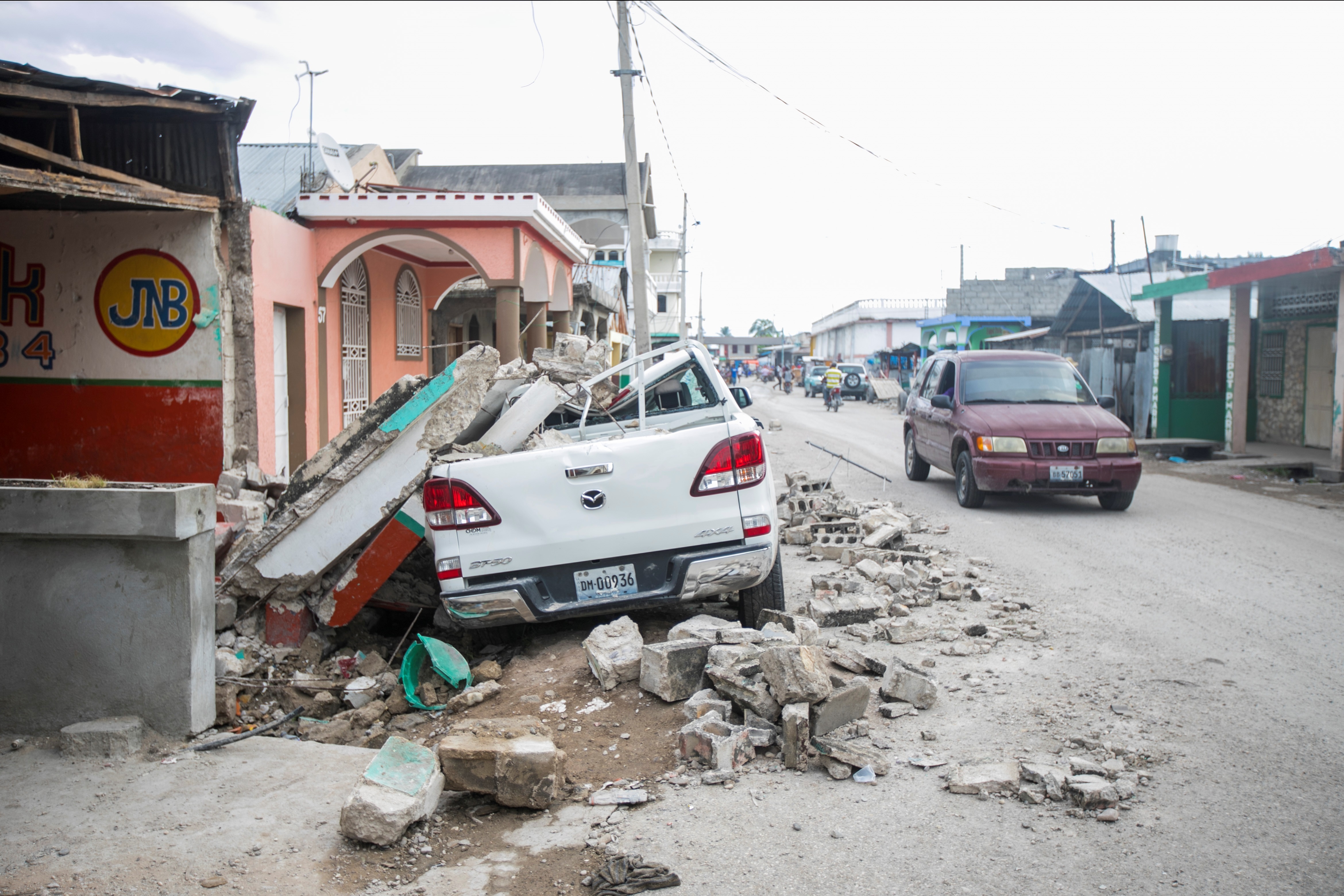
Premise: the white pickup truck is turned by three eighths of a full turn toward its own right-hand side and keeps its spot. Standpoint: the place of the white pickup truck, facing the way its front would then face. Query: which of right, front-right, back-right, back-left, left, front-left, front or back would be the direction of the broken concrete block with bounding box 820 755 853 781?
front

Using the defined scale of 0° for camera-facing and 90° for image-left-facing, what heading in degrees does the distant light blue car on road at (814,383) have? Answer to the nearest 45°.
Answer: approximately 0°

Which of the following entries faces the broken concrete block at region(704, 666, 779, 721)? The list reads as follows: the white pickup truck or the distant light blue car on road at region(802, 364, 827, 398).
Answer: the distant light blue car on road

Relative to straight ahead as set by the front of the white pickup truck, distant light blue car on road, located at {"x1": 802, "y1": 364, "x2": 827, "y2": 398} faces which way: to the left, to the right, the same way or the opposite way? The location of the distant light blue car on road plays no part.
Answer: the opposite way

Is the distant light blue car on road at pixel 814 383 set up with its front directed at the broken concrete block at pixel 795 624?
yes

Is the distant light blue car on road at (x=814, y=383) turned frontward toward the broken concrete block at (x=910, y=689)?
yes

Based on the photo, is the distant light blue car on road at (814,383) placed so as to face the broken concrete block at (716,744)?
yes

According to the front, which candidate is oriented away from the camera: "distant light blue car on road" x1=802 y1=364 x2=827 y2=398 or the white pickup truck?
the white pickup truck

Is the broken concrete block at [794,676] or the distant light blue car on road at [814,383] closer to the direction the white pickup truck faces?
the distant light blue car on road

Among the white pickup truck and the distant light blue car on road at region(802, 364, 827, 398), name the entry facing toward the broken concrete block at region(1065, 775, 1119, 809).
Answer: the distant light blue car on road

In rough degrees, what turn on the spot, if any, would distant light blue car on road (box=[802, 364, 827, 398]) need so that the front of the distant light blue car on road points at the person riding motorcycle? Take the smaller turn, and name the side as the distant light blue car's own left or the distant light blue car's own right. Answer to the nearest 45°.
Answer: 0° — it already faces them

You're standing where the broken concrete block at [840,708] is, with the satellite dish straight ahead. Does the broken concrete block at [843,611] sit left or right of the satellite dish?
right

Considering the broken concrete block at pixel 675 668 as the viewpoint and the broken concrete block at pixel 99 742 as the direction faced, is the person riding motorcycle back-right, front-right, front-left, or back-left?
back-right

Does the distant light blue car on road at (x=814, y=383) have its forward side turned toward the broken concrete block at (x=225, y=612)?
yes

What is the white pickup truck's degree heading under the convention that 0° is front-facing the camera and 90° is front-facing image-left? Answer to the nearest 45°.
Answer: approximately 180°
